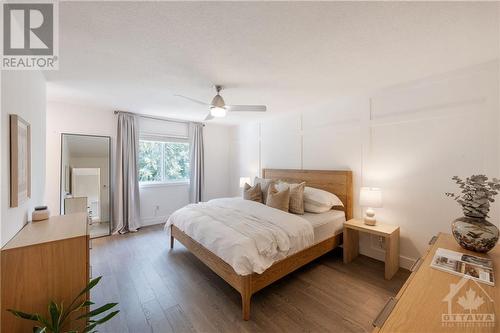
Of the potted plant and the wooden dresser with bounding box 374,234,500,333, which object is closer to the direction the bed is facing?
the potted plant

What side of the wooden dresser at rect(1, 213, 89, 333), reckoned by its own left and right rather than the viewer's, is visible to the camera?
right

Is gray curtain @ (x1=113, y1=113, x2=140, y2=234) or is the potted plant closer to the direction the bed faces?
the potted plant

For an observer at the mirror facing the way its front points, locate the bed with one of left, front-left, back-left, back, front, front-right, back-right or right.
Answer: front-left

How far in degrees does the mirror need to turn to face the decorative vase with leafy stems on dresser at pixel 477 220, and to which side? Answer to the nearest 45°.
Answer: approximately 45° to its left

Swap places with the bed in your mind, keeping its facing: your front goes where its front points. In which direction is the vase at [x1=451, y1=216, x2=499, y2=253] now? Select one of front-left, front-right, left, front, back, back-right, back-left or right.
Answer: left

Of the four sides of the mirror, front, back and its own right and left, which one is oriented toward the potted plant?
front

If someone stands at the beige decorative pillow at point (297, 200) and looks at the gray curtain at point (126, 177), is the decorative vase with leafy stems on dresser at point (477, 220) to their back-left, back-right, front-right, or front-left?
back-left

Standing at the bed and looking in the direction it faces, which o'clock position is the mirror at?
The mirror is roughly at 2 o'clock from the bed.
